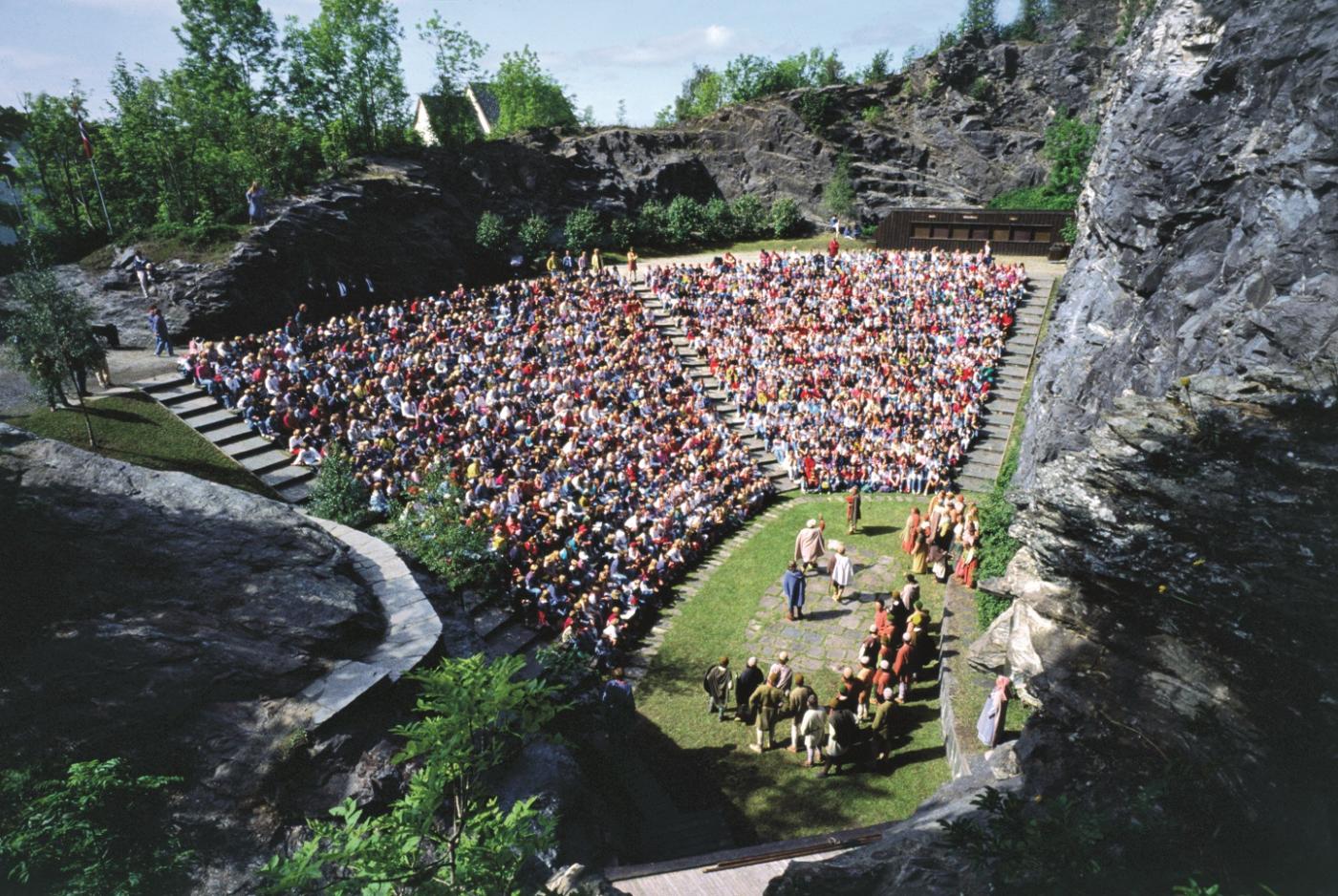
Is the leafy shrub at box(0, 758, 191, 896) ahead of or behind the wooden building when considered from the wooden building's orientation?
ahead

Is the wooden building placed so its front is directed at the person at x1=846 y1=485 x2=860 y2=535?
yes

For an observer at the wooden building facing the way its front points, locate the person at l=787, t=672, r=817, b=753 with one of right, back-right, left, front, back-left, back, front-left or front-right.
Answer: front

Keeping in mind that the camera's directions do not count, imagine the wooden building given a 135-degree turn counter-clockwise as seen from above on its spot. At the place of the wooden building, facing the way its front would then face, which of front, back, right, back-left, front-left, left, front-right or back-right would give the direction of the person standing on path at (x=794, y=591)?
back-right

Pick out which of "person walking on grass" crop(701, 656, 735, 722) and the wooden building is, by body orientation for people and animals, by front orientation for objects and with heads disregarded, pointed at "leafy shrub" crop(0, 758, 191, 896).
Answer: the wooden building

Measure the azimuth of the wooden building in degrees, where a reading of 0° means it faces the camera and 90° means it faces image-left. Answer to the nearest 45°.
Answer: approximately 0°

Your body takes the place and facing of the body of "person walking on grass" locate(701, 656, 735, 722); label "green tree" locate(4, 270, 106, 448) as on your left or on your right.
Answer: on your left

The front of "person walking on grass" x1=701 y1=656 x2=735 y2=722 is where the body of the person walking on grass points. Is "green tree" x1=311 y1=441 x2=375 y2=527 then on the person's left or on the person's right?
on the person's left

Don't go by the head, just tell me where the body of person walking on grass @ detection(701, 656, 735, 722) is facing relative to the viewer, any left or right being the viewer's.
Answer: facing away from the viewer and to the right of the viewer

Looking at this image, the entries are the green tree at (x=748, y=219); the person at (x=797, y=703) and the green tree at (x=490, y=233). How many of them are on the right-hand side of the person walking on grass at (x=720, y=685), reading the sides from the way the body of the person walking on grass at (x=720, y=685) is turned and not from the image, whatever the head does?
1

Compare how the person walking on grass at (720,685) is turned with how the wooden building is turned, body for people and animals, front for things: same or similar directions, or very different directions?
very different directions

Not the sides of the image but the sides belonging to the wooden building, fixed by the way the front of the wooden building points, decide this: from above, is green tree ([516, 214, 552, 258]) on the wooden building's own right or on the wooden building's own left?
on the wooden building's own right

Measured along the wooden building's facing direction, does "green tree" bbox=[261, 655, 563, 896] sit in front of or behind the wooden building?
in front

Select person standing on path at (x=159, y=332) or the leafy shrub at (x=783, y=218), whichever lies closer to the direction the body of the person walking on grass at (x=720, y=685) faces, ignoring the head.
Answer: the leafy shrub

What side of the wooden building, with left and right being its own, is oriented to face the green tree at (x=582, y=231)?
right

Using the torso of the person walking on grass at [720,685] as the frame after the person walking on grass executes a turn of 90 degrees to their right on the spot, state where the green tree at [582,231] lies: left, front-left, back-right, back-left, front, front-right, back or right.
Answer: back-left

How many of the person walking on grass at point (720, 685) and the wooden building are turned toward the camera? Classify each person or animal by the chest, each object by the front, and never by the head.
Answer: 1

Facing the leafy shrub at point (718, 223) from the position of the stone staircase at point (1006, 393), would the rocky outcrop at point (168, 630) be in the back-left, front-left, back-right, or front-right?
back-left
